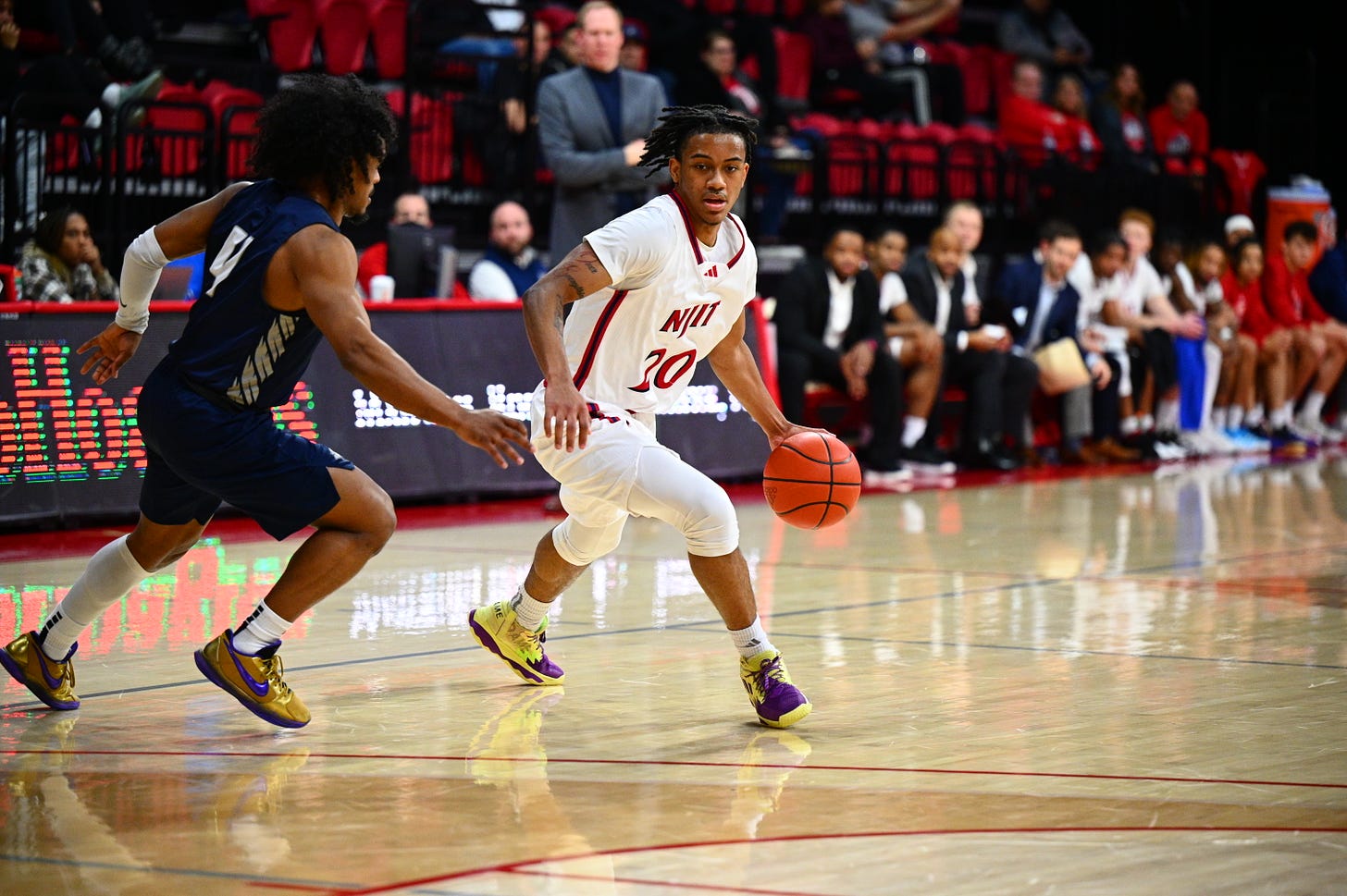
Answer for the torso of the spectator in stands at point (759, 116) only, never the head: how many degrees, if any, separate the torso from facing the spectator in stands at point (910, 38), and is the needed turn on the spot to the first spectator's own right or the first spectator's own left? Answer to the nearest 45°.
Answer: approximately 135° to the first spectator's own left

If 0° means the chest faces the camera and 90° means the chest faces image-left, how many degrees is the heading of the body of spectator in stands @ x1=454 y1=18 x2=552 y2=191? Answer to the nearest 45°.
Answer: approximately 45°

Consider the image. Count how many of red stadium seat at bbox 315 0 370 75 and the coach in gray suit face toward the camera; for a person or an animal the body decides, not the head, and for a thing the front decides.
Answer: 2

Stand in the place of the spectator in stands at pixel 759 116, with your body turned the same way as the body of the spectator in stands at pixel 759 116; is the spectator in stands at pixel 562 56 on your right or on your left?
on your right

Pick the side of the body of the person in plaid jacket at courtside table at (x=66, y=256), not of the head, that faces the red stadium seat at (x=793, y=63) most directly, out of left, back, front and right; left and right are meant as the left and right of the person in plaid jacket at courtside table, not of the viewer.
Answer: left

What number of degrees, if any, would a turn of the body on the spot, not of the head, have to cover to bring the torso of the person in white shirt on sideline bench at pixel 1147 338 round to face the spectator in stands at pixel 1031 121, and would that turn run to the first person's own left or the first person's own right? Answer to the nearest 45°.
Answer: approximately 90° to the first person's own right

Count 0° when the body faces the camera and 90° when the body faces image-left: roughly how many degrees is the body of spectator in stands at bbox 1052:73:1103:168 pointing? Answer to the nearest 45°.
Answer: approximately 45°
